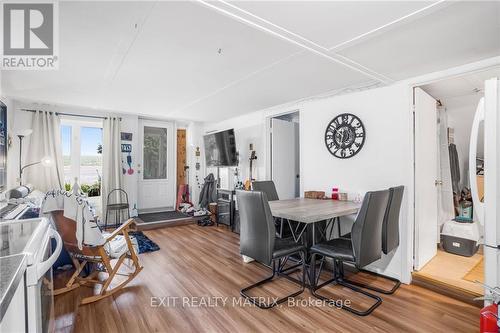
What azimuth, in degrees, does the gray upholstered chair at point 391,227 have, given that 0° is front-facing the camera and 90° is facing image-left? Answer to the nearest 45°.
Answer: approximately 135°

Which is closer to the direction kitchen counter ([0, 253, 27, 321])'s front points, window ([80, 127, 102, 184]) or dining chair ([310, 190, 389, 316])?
the dining chair

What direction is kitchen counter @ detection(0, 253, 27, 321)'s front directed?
to the viewer's right

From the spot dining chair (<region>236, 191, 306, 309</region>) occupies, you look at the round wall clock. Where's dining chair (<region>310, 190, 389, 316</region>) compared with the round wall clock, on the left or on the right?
right

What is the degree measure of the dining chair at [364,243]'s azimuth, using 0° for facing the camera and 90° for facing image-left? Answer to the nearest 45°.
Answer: approximately 135°

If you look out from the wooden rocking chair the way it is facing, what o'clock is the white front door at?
The white front door is roughly at 11 o'clock from the wooden rocking chair.

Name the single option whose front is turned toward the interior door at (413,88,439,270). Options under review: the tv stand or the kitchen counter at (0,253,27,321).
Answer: the kitchen counter
